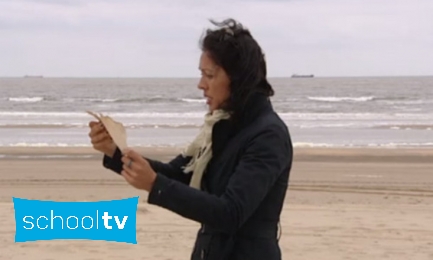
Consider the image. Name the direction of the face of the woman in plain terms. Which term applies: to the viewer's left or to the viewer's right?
to the viewer's left

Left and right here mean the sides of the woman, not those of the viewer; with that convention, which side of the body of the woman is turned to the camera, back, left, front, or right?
left
